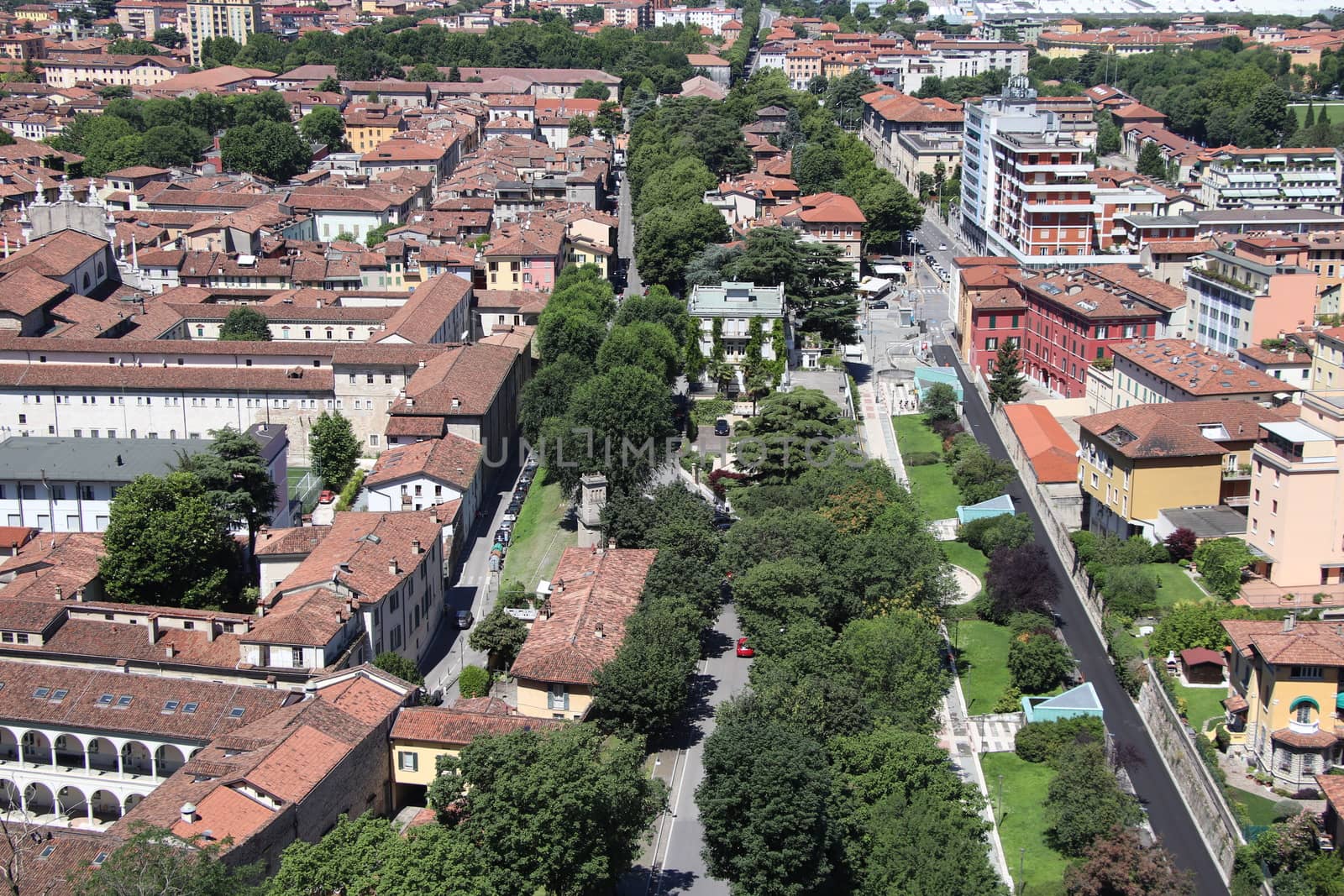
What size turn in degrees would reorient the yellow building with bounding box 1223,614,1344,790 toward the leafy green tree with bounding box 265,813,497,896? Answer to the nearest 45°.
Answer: approximately 45° to its right

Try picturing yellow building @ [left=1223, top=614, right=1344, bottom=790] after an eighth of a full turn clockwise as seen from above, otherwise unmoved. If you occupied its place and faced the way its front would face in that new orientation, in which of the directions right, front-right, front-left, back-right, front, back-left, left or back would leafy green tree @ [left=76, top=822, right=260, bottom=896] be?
front

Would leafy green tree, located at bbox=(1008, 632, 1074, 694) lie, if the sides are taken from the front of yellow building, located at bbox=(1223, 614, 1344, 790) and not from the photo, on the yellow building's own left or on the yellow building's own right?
on the yellow building's own right

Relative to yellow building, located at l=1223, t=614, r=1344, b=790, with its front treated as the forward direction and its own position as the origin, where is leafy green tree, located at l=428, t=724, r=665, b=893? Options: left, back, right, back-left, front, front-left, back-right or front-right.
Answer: front-right

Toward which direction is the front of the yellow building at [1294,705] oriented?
toward the camera

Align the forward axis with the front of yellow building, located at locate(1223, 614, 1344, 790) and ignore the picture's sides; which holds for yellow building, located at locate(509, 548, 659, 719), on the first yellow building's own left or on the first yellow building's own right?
on the first yellow building's own right

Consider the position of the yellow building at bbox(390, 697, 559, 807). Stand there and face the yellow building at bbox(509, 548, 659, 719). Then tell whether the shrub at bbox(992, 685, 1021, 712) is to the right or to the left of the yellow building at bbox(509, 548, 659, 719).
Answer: right

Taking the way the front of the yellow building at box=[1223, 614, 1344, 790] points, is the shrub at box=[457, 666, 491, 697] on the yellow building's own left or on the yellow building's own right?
on the yellow building's own right

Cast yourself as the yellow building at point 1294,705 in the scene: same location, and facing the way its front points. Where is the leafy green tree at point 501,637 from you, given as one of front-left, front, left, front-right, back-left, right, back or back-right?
right

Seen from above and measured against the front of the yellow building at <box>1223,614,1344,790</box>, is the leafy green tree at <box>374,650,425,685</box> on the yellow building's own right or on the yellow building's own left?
on the yellow building's own right

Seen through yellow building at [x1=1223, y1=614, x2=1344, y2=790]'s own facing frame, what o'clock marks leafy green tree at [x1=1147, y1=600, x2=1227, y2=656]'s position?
The leafy green tree is roughly at 5 o'clock from the yellow building.

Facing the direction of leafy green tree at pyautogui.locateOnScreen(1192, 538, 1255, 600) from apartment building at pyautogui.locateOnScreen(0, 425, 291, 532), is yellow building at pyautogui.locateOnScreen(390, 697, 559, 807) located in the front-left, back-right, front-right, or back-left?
front-right

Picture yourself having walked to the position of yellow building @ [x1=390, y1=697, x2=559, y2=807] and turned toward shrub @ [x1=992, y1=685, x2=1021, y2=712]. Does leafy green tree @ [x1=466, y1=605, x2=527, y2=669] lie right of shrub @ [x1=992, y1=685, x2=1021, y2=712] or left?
left

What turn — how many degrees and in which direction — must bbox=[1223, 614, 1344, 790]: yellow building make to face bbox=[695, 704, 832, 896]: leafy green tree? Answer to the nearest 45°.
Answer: approximately 45° to its right

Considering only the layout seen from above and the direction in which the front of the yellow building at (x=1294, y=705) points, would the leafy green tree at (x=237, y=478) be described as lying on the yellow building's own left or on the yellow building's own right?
on the yellow building's own right

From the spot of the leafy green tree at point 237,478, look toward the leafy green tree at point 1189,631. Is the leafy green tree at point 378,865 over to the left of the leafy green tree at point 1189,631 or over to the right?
right

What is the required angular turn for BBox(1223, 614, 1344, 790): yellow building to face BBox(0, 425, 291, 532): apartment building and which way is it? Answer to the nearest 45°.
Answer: approximately 90° to its right
